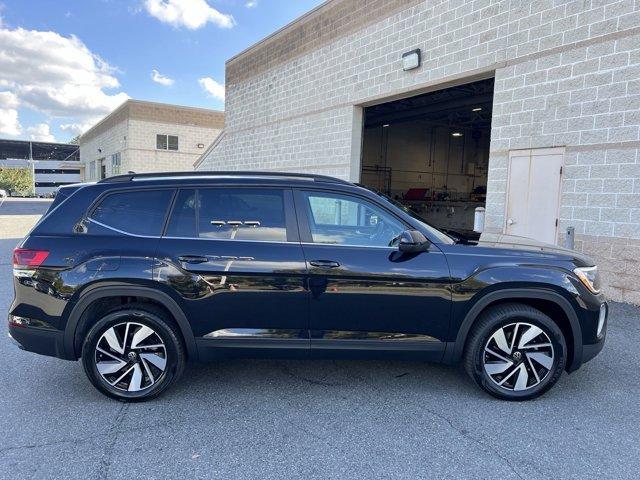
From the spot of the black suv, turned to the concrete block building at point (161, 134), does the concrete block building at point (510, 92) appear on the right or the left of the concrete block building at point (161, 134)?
right

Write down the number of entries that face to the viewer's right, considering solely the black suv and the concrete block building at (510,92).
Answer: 1

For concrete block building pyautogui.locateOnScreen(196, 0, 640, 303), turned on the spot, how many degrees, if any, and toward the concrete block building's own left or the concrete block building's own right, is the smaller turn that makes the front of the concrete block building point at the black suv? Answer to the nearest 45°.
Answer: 0° — it already faces it

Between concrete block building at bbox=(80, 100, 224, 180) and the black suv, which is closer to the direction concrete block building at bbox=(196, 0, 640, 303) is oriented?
the black suv

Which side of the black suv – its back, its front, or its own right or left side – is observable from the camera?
right

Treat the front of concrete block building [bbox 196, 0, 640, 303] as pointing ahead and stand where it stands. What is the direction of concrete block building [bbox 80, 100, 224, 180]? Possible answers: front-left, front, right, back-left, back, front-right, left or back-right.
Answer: right

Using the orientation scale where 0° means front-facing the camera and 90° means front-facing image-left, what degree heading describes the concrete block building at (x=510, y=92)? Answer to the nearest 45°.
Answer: approximately 45°

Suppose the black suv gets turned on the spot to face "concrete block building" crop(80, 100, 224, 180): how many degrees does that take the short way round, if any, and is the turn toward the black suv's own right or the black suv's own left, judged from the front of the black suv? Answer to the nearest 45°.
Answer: approximately 90° to the black suv's own left
